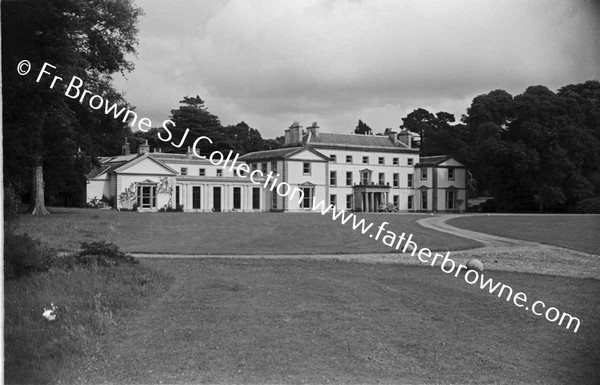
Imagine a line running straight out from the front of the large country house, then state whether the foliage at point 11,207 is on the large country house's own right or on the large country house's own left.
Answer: on the large country house's own right

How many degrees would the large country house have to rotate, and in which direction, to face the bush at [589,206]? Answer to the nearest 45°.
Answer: approximately 45° to its left

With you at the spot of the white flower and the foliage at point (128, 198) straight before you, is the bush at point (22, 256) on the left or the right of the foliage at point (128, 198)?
left

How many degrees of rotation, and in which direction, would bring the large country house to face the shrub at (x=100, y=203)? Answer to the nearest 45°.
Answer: approximately 135° to its right

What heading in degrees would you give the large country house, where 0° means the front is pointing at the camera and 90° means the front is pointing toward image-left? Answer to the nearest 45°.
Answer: approximately 315°
